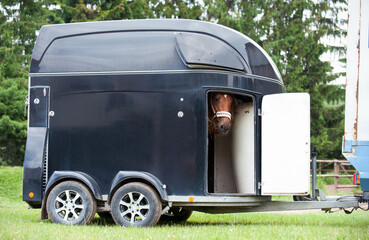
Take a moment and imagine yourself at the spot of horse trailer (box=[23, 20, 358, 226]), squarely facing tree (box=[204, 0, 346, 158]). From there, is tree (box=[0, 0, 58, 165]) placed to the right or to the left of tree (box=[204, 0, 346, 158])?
left

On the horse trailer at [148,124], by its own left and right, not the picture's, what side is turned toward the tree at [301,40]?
left

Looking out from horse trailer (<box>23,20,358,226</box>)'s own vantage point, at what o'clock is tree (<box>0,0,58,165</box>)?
The tree is roughly at 8 o'clock from the horse trailer.

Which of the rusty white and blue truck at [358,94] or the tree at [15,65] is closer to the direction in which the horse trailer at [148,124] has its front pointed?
the rusty white and blue truck

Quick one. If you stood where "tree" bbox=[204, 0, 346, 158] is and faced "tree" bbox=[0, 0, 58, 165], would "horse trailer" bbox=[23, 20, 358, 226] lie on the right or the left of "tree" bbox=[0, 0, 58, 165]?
left

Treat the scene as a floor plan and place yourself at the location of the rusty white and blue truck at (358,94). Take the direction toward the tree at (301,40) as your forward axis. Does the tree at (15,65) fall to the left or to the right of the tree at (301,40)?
left

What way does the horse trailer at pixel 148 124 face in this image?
to the viewer's right

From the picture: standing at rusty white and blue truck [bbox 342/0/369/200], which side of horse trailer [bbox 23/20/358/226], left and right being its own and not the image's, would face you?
front

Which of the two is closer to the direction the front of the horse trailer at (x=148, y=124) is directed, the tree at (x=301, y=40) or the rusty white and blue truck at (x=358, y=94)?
the rusty white and blue truck
